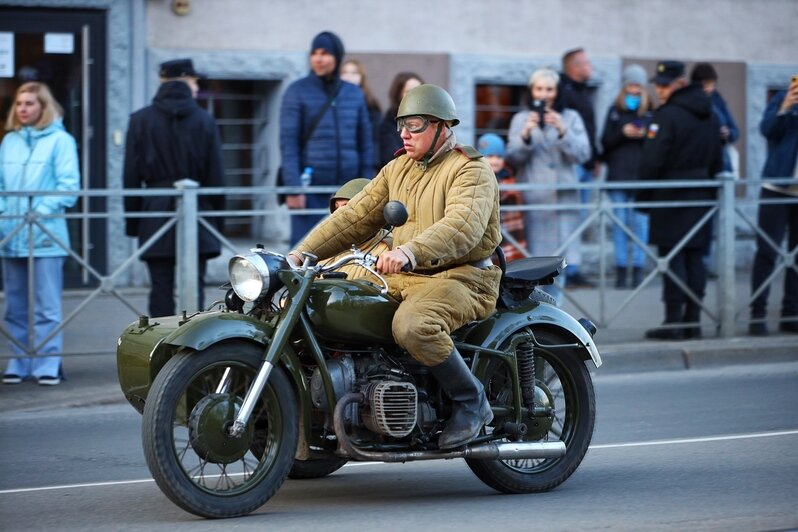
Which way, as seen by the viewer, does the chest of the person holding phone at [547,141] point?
toward the camera

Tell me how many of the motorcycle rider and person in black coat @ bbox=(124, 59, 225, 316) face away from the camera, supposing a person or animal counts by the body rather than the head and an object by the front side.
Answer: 1

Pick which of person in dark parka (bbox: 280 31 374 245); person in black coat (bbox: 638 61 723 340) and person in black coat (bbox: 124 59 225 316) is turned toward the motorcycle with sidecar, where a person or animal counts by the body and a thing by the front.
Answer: the person in dark parka

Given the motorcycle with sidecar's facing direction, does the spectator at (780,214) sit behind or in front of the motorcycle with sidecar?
behind

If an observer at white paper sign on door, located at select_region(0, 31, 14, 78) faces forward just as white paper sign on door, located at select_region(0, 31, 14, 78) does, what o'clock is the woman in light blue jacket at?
The woman in light blue jacket is roughly at 12 o'clock from the white paper sign on door.

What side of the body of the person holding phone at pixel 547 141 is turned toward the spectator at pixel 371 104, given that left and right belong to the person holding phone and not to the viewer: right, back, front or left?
right

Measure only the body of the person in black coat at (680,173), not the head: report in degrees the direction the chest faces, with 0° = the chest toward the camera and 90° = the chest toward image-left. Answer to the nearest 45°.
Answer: approximately 135°

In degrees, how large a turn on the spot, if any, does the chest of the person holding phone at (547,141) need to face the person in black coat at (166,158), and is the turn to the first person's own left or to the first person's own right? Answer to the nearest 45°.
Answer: approximately 45° to the first person's own right

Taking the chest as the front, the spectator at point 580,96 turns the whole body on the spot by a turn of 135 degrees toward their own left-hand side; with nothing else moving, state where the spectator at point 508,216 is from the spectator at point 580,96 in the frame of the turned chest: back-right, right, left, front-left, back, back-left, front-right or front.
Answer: back

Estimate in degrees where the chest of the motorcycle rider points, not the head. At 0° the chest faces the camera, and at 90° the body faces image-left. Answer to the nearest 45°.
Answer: approximately 45°

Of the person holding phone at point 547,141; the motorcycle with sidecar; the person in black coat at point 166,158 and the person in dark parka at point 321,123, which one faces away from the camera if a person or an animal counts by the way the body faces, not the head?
the person in black coat

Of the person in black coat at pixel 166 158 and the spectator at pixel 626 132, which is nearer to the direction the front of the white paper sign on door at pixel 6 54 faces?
the person in black coat

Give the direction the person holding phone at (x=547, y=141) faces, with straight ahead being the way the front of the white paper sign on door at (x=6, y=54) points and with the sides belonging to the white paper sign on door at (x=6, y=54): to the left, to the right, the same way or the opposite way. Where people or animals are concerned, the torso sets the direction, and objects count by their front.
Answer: the same way

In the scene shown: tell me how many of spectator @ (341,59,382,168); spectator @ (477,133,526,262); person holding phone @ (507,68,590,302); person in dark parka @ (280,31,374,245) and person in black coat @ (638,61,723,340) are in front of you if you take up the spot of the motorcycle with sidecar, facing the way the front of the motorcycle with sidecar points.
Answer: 0

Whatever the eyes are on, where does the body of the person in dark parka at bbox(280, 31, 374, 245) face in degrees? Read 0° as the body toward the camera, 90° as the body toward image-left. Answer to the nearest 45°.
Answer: approximately 0°

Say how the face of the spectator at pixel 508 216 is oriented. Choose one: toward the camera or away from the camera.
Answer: toward the camera

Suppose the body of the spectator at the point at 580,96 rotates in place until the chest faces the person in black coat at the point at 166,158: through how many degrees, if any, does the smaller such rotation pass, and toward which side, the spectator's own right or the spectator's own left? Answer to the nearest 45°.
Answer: approximately 90° to the spectator's own right

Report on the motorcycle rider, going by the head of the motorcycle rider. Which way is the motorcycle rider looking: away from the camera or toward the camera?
toward the camera

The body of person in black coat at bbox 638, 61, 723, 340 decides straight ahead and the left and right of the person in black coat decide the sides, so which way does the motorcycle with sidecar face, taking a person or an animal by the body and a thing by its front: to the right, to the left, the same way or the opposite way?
to the left

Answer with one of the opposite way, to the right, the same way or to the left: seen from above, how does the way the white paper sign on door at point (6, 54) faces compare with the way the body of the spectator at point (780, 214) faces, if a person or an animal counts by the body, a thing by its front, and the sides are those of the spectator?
the same way

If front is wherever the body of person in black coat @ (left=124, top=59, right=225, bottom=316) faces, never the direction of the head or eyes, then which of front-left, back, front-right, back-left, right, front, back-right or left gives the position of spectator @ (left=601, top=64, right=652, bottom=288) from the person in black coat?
front-right

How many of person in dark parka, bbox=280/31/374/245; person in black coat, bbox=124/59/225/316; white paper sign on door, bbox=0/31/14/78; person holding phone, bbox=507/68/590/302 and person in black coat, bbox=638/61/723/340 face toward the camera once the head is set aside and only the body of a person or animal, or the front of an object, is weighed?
3
